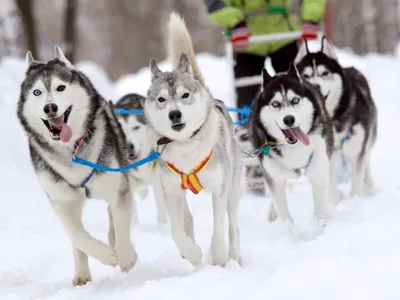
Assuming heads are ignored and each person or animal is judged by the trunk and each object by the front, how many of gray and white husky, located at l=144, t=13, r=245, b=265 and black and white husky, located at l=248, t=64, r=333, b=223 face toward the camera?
2

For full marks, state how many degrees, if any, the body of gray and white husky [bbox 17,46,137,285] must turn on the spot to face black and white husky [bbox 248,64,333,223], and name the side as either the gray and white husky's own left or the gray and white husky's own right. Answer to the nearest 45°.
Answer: approximately 90° to the gray and white husky's own left

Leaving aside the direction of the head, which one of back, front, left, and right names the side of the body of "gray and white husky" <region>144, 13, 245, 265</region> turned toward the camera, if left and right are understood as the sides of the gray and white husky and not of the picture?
front

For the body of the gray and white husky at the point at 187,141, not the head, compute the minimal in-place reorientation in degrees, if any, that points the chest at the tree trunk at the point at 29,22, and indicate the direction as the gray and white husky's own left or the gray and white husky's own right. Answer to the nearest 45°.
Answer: approximately 180°

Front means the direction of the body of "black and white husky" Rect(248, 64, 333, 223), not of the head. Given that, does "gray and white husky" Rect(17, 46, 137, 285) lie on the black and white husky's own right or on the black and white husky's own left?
on the black and white husky's own right

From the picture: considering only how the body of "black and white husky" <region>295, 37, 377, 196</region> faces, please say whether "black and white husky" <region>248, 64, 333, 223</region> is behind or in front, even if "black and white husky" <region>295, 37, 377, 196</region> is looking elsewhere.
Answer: in front

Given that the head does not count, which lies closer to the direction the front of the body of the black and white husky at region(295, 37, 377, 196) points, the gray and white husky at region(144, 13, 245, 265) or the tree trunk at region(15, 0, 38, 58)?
the gray and white husky

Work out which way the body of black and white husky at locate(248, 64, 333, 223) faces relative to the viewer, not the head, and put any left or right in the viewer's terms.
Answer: facing the viewer

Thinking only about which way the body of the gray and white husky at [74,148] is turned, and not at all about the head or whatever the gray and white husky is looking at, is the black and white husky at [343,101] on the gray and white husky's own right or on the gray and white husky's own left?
on the gray and white husky's own left

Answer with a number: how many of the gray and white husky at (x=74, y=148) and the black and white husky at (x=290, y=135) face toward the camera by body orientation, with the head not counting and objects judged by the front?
2

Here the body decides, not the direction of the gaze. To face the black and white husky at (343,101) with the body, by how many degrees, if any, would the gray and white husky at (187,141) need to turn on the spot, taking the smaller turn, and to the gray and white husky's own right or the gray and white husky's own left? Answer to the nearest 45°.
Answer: approximately 135° to the gray and white husky's own left

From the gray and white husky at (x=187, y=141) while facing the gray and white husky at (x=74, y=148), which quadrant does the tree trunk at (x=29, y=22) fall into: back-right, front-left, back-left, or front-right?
front-right

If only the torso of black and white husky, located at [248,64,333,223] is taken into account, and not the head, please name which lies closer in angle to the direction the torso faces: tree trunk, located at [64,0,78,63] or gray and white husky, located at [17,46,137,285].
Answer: the gray and white husky

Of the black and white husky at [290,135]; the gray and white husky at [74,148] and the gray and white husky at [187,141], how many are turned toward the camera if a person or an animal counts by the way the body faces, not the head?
3

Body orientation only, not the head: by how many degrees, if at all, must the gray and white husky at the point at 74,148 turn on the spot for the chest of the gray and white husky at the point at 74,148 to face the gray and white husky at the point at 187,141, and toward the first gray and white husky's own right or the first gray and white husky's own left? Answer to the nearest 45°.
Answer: approximately 90° to the first gray and white husky's own left

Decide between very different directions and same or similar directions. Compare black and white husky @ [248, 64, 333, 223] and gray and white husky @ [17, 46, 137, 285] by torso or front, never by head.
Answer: same or similar directions
